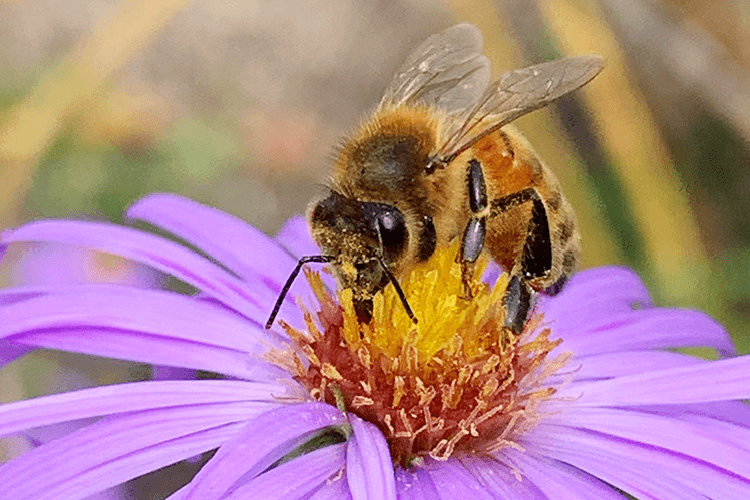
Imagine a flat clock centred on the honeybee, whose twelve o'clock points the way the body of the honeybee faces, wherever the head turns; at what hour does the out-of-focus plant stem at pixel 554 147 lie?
The out-of-focus plant stem is roughly at 5 o'clock from the honeybee.

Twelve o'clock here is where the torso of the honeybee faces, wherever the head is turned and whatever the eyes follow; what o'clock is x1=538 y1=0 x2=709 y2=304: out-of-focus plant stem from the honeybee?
The out-of-focus plant stem is roughly at 5 o'clock from the honeybee.

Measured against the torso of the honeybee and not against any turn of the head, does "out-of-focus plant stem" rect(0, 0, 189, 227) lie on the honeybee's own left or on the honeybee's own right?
on the honeybee's own right

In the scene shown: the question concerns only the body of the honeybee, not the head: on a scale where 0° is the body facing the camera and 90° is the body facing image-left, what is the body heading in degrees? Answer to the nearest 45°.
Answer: approximately 45°
